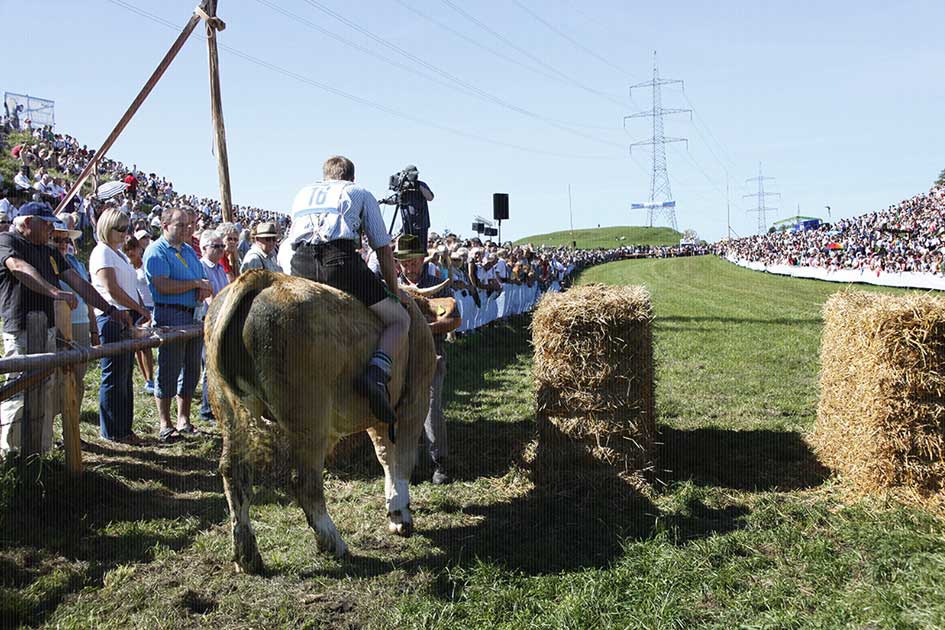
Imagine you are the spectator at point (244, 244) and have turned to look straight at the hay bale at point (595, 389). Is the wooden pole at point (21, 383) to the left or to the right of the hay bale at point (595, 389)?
right

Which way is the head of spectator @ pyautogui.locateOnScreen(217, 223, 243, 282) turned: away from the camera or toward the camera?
toward the camera

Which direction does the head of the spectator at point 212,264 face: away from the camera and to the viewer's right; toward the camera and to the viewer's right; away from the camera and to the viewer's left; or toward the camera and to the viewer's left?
toward the camera and to the viewer's right

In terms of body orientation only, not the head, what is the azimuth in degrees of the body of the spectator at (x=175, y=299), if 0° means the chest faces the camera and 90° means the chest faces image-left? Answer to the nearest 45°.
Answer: approximately 315°

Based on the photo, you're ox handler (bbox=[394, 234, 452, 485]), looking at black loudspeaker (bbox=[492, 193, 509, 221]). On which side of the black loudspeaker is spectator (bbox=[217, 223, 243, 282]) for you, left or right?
left

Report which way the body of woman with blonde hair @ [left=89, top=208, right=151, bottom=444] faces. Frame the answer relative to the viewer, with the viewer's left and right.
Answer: facing to the right of the viewer

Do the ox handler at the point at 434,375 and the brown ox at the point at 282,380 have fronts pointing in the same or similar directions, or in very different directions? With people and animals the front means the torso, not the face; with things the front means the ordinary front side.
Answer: very different directions

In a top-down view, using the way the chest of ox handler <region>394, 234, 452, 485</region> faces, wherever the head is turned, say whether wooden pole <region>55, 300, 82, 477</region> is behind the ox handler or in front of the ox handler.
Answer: in front

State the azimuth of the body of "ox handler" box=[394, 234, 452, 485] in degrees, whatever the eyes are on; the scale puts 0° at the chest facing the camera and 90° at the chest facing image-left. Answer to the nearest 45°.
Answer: approximately 45°

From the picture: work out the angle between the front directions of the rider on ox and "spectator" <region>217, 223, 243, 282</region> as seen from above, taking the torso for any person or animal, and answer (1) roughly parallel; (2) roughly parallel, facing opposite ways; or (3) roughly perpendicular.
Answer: roughly perpendicular

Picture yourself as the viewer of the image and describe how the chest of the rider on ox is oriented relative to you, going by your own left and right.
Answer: facing away from the viewer and to the right of the viewer

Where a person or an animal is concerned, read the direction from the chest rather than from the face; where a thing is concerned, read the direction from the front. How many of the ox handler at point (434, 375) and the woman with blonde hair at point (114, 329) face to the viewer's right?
1

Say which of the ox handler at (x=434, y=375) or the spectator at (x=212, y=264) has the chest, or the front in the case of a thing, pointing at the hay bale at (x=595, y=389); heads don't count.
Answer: the spectator at (x=212, y=264)

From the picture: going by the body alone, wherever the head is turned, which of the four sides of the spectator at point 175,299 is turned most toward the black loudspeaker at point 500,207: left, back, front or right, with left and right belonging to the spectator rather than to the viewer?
left

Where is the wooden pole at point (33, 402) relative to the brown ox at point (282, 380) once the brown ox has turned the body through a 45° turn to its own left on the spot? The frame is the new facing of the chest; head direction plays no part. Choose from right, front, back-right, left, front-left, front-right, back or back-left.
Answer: front-left

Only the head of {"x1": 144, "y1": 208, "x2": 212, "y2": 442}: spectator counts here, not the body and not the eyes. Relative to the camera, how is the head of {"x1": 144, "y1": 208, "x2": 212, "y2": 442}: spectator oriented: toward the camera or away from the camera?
toward the camera

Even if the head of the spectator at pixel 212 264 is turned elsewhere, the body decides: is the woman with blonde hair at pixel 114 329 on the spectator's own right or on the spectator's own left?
on the spectator's own right

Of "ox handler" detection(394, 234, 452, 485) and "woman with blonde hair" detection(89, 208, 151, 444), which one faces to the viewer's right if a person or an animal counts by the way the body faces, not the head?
the woman with blonde hair
